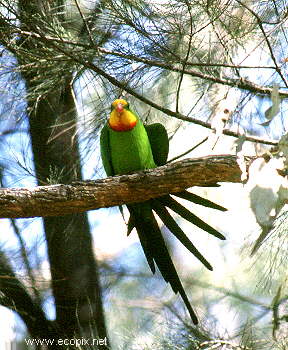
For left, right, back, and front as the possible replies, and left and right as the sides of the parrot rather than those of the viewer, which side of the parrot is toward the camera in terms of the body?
front

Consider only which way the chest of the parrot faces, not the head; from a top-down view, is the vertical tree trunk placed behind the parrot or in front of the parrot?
behind
